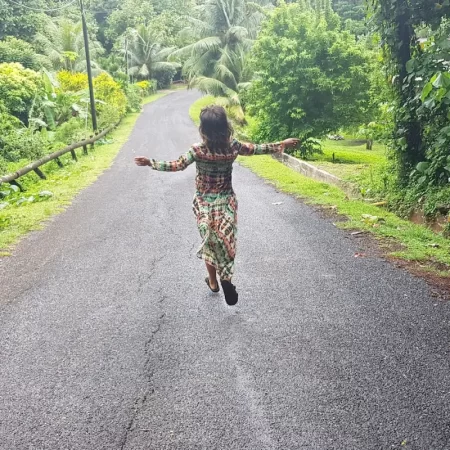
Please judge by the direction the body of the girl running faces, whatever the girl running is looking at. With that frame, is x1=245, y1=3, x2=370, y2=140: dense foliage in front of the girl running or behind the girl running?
in front

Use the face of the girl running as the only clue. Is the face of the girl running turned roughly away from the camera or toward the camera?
away from the camera

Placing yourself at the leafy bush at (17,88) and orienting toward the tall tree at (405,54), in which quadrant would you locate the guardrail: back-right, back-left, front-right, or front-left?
front-right

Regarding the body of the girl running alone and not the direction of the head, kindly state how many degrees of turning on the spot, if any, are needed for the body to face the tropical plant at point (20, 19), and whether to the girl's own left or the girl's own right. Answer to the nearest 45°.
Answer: approximately 45° to the girl's own left

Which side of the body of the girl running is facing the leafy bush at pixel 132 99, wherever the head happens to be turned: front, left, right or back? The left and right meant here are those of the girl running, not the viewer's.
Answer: front

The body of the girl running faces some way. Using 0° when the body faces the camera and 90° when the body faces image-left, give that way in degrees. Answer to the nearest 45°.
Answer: approximately 180°

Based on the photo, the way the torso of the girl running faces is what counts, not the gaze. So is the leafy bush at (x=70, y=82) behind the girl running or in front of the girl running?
in front
